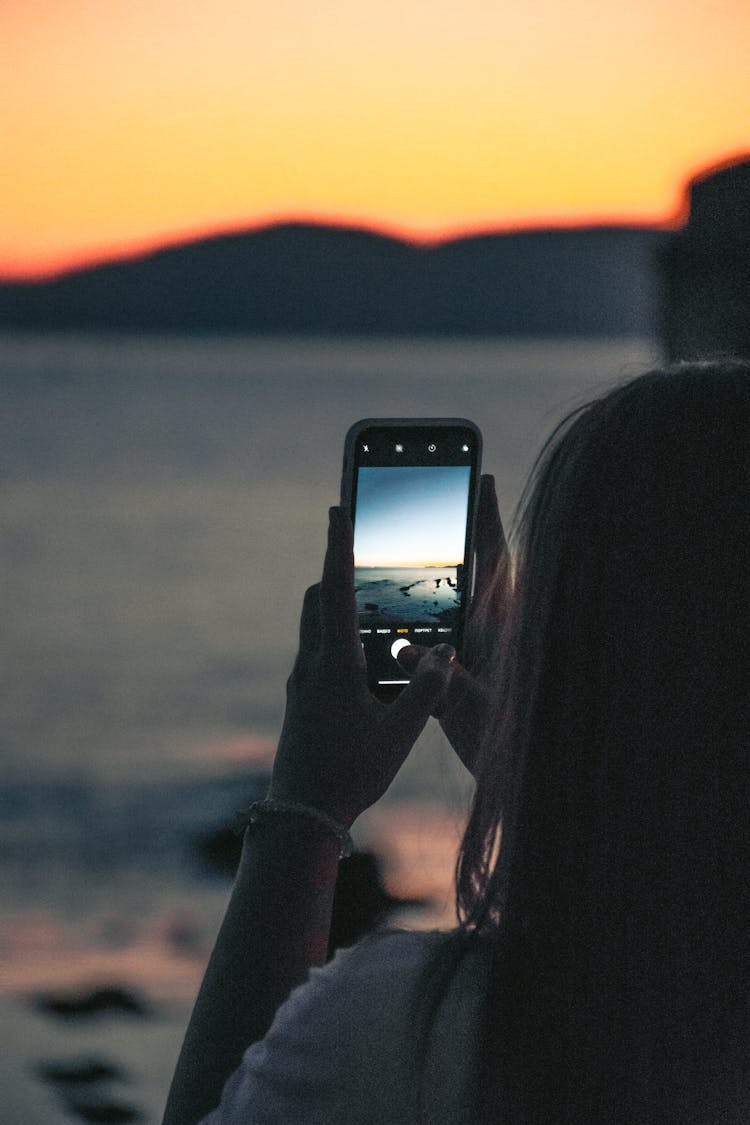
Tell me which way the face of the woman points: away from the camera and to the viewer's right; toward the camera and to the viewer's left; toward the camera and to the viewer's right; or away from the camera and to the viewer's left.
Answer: away from the camera and to the viewer's left

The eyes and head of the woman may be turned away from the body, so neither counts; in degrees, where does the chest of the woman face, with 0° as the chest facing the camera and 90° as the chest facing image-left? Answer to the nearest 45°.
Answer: approximately 180°
